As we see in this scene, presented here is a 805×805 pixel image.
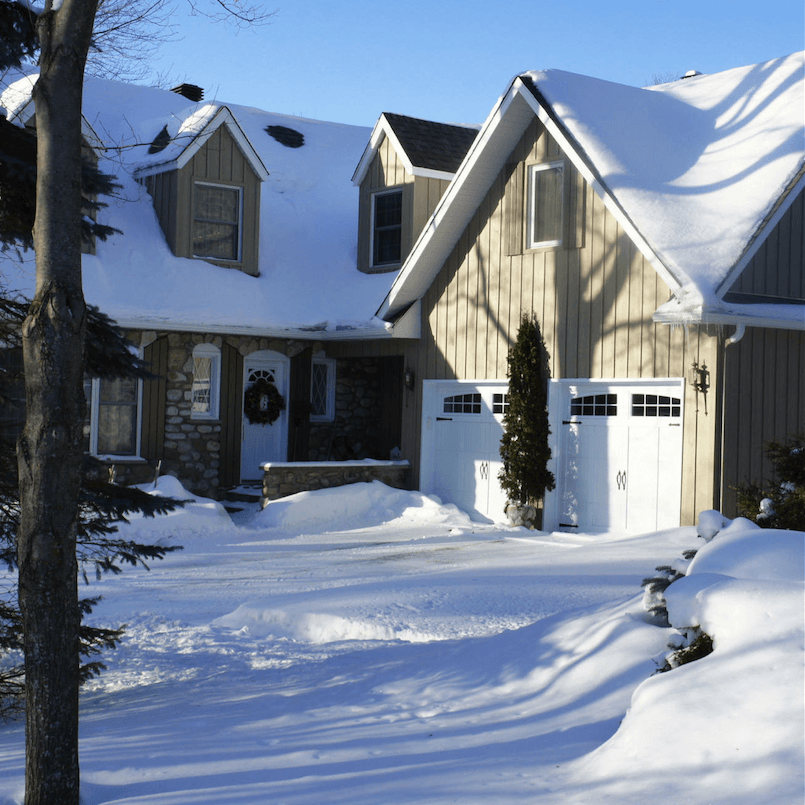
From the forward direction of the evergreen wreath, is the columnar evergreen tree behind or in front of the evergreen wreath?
in front

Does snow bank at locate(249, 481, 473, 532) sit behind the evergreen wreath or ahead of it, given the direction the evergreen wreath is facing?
ahead

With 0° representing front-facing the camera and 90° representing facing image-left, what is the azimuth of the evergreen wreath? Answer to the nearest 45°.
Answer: approximately 0°

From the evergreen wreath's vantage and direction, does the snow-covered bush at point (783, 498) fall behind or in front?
in front
